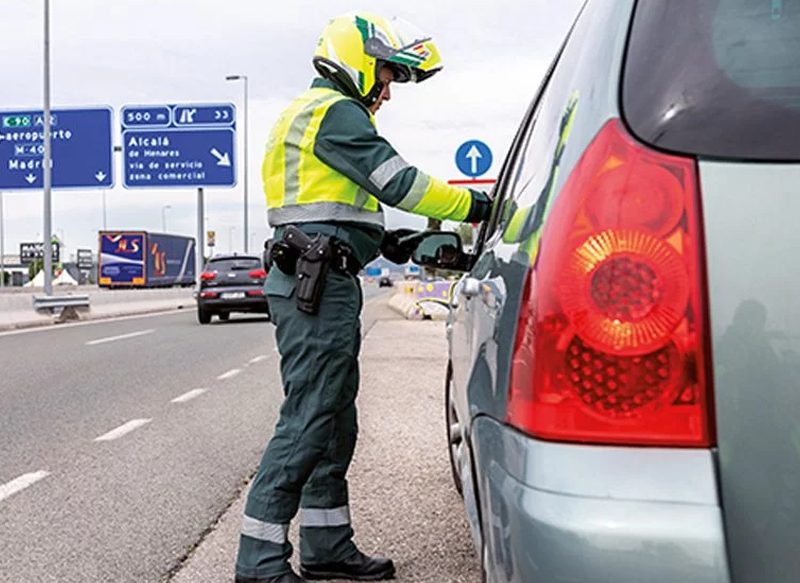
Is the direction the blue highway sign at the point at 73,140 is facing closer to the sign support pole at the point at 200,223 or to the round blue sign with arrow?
the round blue sign with arrow

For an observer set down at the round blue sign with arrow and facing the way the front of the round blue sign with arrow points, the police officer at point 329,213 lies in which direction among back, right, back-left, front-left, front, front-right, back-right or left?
front

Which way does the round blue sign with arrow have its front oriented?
toward the camera

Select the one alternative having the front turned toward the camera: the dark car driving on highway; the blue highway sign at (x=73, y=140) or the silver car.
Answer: the blue highway sign

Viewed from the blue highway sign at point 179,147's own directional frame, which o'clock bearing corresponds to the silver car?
The silver car is roughly at 12 o'clock from the blue highway sign.

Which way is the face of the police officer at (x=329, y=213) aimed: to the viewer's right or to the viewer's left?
to the viewer's right

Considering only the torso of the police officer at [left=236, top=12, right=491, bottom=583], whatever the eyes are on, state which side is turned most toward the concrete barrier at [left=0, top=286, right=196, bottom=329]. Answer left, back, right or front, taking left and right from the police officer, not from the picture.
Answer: left

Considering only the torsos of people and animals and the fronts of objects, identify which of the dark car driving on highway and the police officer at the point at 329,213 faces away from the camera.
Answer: the dark car driving on highway

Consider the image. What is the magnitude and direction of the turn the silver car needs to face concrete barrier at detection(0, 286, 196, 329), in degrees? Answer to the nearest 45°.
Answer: approximately 45° to its left

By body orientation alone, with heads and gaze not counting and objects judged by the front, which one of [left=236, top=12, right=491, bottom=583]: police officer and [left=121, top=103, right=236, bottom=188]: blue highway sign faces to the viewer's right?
the police officer

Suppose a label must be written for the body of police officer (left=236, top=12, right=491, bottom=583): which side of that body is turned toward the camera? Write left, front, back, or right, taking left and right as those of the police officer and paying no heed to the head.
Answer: right

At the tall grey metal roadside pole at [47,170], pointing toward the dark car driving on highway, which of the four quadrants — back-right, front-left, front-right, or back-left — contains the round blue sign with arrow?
front-right

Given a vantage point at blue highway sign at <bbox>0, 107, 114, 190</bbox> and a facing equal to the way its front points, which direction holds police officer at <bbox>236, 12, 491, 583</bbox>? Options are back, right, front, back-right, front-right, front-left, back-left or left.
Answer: front

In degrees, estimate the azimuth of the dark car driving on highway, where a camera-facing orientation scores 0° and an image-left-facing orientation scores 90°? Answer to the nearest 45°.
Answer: approximately 180°

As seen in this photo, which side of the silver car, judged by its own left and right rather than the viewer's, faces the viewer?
back

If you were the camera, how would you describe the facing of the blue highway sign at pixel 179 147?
facing the viewer

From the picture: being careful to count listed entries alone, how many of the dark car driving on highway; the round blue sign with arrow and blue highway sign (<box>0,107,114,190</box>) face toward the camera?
2

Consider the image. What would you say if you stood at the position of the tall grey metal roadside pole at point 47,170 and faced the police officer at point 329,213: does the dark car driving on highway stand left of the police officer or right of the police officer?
left
